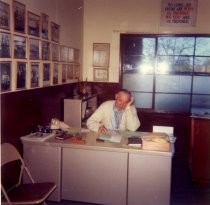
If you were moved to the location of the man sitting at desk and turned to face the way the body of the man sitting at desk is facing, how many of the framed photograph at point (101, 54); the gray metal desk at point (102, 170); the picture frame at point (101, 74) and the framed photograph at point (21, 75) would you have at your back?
2

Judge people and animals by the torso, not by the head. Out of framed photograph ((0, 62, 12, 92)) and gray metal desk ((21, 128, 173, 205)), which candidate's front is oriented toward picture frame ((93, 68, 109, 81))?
the gray metal desk

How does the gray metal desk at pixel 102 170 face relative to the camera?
away from the camera

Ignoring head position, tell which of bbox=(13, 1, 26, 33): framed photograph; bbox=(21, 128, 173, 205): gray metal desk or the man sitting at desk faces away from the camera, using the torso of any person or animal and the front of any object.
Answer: the gray metal desk

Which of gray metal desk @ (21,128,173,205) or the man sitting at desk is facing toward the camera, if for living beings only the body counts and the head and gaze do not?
the man sitting at desk

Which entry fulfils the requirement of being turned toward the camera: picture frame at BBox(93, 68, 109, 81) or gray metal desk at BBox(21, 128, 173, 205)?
the picture frame

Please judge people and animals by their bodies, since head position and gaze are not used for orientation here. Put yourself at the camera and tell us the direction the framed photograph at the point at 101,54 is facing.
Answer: facing the viewer

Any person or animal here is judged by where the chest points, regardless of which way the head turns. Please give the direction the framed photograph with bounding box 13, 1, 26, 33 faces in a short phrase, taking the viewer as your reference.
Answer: facing the viewer and to the right of the viewer

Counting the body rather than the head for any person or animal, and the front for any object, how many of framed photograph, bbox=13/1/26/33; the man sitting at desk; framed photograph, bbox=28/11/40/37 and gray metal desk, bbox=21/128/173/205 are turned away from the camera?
1

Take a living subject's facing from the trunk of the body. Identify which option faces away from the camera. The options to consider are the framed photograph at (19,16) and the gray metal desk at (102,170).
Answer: the gray metal desk

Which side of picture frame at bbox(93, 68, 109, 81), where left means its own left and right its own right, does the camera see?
front

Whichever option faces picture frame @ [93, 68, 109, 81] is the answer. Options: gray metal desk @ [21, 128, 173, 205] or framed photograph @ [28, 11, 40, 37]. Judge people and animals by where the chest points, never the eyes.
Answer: the gray metal desk

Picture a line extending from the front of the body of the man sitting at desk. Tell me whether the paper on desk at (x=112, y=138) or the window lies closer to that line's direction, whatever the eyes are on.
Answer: the paper on desk

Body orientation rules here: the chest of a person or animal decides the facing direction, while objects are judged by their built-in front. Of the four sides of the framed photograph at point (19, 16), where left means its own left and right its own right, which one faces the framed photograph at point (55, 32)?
left

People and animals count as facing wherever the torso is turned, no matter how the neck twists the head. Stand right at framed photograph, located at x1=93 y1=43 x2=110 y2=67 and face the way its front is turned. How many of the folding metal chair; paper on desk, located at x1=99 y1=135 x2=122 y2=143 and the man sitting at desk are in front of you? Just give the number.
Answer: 3

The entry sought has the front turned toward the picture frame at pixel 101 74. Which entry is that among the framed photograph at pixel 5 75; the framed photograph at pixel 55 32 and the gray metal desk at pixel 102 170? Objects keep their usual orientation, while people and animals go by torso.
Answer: the gray metal desk

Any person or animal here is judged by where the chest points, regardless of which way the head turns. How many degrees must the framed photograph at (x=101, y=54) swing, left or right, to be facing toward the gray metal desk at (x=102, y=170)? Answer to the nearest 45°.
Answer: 0° — it already faces it

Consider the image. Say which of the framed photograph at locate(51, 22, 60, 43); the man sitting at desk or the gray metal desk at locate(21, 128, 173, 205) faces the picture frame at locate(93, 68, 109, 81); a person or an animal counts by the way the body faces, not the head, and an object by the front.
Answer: the gray metal desk

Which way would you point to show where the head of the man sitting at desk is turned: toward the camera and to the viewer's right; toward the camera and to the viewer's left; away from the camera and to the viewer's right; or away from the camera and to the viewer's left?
toward the camera and to the viewer's left

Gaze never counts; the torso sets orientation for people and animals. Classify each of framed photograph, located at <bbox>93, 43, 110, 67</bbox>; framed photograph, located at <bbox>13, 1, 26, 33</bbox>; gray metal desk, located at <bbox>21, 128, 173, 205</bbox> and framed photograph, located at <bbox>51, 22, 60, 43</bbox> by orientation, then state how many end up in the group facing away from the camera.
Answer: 1

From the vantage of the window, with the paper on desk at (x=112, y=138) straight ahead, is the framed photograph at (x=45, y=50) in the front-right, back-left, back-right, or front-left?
front-right

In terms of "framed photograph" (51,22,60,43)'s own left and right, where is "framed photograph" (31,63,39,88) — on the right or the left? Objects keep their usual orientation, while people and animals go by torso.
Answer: on its right
